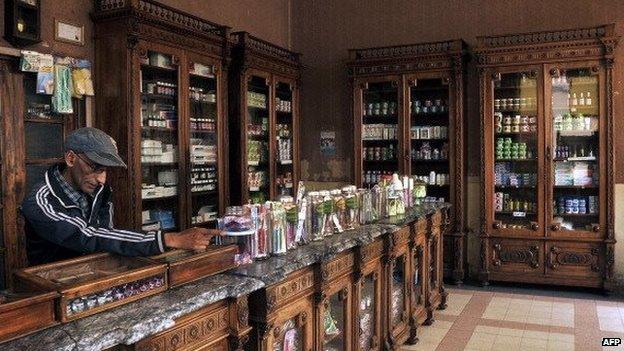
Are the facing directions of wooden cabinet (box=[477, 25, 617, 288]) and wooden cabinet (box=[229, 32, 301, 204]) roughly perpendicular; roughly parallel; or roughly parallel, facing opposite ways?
roughly perpendicular

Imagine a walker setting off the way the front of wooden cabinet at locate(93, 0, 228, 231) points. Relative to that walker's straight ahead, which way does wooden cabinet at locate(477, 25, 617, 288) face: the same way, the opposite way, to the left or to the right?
to the right

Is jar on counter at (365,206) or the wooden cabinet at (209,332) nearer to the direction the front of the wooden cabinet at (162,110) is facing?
the jar on counter

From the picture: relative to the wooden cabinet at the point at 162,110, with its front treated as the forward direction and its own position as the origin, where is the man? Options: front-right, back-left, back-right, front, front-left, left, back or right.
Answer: front-right

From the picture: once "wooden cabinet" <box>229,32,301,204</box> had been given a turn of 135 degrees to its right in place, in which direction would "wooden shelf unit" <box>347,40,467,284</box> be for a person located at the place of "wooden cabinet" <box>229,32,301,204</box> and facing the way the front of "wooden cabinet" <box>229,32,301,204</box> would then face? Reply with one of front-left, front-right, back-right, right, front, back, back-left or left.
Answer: back

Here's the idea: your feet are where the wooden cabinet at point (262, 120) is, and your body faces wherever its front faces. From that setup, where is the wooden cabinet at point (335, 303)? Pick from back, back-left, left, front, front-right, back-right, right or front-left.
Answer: front-right

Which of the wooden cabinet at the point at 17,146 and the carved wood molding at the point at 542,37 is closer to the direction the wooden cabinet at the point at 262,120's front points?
the carved wood molding

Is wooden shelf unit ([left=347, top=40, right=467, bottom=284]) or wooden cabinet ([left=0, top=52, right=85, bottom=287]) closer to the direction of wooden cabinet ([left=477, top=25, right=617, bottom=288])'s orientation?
the wooden cabinet

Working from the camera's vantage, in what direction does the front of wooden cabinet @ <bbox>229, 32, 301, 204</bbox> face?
facing the viewer and to the right of the viewer

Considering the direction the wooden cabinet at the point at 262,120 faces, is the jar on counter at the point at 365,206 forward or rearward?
forward

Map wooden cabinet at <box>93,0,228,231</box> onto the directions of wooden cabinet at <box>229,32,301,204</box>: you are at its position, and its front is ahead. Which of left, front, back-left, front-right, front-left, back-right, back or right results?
right

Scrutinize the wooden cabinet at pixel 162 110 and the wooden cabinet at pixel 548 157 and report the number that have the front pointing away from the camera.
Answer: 0

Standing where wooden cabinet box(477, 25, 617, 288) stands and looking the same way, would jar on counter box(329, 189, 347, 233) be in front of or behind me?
in front

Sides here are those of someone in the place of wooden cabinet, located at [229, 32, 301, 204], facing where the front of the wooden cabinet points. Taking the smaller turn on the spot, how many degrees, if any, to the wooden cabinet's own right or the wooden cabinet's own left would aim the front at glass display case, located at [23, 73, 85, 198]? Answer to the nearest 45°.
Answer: approximately 90° to the wooden cabinet's own right
